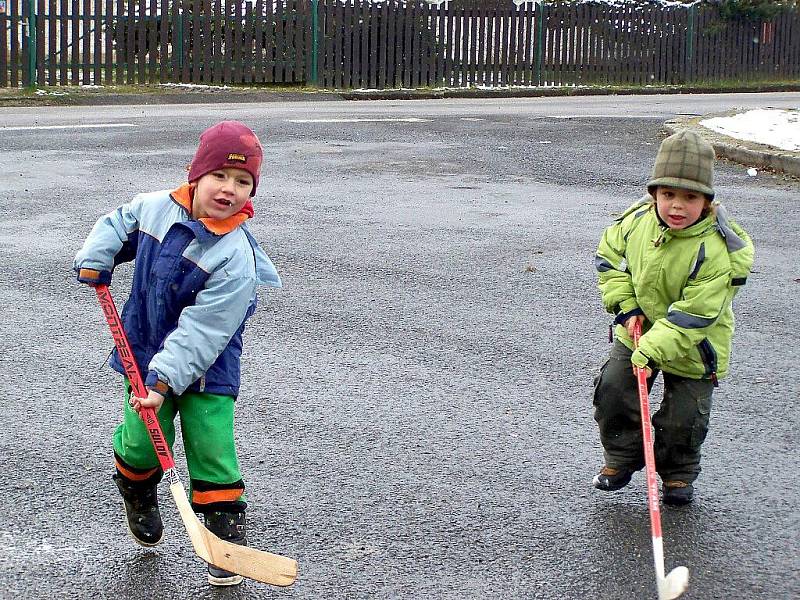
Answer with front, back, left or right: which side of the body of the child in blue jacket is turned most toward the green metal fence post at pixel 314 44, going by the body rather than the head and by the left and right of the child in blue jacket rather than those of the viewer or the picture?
back

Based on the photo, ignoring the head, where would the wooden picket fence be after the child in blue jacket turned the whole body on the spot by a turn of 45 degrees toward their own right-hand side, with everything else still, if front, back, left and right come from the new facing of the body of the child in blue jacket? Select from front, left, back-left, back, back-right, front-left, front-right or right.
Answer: back-right

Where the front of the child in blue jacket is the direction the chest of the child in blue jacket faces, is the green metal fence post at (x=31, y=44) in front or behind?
behind

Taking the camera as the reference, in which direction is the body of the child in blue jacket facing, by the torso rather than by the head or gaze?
toward the camera

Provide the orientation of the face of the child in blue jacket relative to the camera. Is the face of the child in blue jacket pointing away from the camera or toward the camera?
toward the camera

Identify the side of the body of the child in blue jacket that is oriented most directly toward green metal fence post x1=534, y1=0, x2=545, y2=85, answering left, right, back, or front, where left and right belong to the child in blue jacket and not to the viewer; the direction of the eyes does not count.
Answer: back

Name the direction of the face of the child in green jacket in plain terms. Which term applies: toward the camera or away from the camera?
toward the camera
